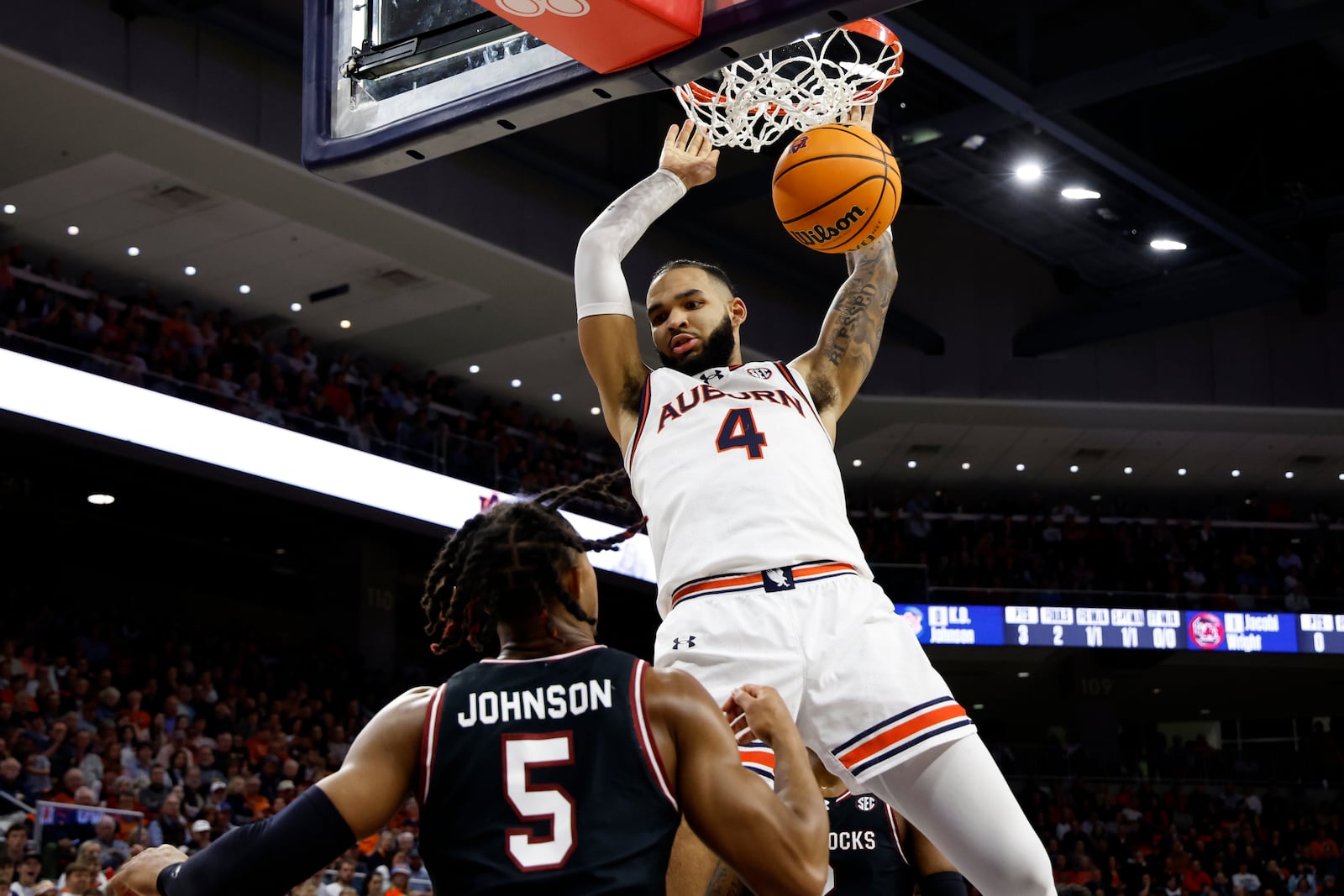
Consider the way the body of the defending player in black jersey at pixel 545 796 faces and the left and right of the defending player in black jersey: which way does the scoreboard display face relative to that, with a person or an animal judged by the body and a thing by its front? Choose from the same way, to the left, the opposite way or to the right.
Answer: the opposite way

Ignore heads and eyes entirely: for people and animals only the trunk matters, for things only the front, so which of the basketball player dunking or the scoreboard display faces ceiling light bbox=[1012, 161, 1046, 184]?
the scoreboard display

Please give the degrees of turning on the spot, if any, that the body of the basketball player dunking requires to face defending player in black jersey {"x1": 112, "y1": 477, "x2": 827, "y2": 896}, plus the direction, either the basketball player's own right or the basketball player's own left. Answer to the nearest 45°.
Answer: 0° — they already face them

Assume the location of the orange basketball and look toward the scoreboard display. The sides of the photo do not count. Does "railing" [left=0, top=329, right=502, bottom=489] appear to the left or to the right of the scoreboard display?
left

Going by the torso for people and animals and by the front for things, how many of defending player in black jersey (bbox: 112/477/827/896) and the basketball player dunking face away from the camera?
1

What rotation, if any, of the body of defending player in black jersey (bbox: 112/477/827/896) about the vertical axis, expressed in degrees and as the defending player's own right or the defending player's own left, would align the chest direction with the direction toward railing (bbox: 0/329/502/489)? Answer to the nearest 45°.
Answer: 0° — they already face it

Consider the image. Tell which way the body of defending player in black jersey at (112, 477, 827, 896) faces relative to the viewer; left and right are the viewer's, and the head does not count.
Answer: facing away from the viewer

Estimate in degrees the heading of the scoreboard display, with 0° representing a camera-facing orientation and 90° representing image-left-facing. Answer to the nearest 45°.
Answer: approximately 0°

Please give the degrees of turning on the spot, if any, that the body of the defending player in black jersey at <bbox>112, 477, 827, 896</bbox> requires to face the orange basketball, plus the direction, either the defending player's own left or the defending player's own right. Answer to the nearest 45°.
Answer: approximately 45° to the defending player's own right
